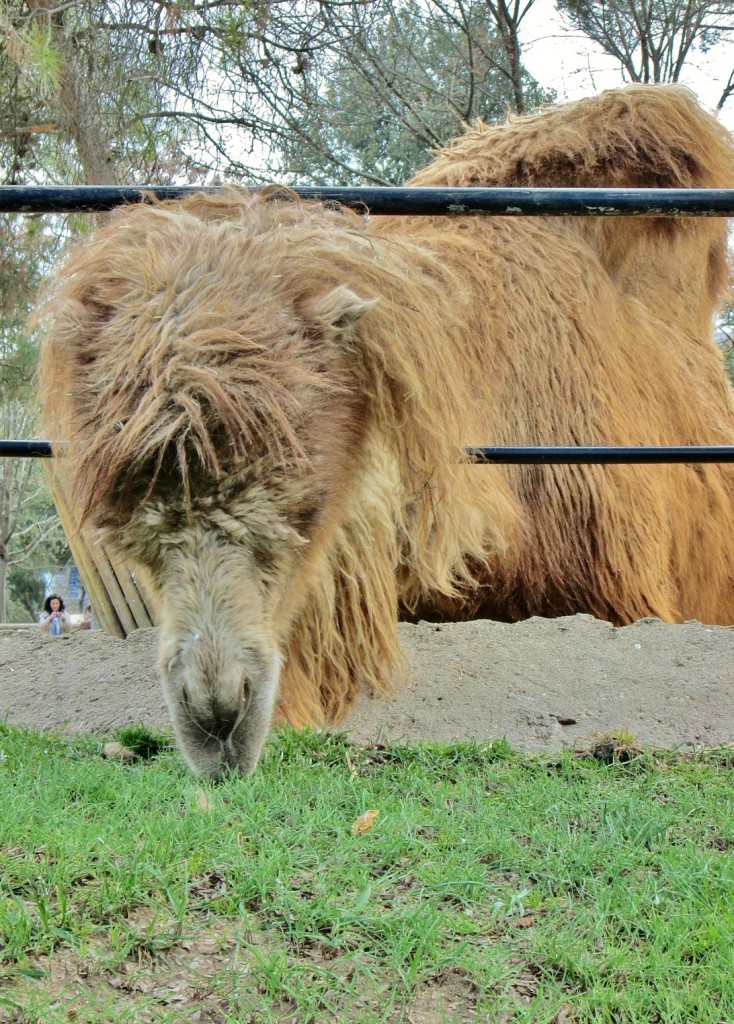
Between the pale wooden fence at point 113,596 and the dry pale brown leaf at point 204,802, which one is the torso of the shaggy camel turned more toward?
the dry pale brown leaf

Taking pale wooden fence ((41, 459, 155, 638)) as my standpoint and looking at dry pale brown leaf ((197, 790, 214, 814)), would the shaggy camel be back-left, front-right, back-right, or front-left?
front-left

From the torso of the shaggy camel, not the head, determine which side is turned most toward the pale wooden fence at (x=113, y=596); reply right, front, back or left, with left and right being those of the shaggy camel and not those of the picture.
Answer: right

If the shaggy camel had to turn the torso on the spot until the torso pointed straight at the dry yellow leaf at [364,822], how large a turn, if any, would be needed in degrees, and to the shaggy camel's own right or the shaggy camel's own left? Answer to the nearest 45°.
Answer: approximately 45° to the shaggy camel's own left

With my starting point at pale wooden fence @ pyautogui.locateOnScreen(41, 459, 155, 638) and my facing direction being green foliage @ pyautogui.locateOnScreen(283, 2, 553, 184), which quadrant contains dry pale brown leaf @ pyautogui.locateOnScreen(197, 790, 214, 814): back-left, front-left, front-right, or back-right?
back-right

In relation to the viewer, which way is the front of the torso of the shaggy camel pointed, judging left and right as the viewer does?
facing the viewer and to the left of the viewer

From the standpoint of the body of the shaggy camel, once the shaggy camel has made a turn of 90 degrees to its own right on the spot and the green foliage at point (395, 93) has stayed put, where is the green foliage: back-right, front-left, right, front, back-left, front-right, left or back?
front-right
